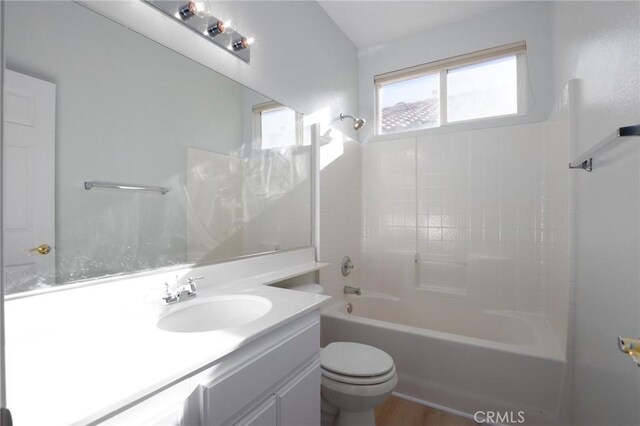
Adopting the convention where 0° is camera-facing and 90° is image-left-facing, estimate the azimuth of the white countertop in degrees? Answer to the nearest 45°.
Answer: approximately 315°

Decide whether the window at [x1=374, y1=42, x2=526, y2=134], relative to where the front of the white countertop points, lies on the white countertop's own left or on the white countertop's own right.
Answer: on the white countertop's own left

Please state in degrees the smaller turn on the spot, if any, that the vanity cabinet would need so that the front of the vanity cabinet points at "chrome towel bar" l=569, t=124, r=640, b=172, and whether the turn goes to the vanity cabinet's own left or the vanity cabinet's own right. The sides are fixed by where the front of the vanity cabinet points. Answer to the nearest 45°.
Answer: approximately 45° to the vanity cabinet's own left

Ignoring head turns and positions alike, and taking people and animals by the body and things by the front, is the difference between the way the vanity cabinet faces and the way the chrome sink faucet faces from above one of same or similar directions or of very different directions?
same or similar directions

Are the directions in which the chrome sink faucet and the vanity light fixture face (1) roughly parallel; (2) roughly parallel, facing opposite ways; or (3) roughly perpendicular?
roughly parallel

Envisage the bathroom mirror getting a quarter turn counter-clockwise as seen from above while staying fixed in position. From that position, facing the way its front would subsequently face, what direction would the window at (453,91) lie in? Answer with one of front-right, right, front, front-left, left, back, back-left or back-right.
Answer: front-right

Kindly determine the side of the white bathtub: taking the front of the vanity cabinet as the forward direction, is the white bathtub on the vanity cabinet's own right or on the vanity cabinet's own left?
on the vanity cabinet's own left

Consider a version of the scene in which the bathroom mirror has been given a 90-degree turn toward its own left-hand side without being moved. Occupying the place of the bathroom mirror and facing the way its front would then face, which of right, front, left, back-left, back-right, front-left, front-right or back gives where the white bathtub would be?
front-right

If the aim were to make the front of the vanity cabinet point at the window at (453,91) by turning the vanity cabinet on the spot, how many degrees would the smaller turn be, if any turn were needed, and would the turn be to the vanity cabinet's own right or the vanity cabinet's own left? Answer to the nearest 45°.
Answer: approximately 90° to the vanity cabinet's own left

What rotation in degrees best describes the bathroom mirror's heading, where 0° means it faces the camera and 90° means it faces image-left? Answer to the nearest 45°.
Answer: approximately 315°

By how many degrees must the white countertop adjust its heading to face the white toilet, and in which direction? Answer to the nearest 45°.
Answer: approximately 45° to its left

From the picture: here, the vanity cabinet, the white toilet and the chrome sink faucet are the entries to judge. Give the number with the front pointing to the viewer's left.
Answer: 0

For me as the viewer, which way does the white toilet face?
facing the viewer and to the right of the viewer
